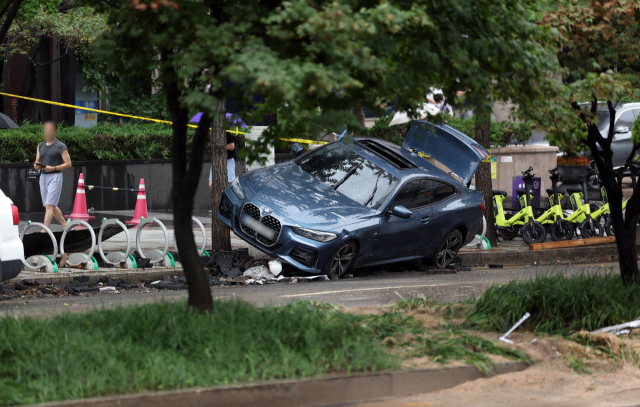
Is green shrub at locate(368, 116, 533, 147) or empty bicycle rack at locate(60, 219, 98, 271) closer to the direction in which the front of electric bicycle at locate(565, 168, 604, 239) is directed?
the empty bicycle rack

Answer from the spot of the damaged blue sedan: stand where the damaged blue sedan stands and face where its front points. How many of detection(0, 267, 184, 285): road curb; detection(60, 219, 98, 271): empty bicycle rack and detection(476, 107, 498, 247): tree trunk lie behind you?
1

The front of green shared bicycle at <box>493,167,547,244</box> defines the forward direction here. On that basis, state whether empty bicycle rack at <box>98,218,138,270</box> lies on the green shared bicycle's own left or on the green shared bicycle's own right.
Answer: on the green shared bicycle's own right

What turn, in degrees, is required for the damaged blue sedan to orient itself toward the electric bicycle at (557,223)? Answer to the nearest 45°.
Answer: approximately 180°

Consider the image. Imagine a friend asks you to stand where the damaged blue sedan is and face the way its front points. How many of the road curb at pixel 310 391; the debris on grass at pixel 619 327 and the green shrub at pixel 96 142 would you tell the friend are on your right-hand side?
1

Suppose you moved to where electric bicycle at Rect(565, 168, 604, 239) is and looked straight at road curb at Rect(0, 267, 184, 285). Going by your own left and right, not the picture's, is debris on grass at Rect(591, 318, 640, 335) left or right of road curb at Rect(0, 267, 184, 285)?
left

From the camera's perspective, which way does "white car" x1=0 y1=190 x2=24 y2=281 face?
to the viewer's left
